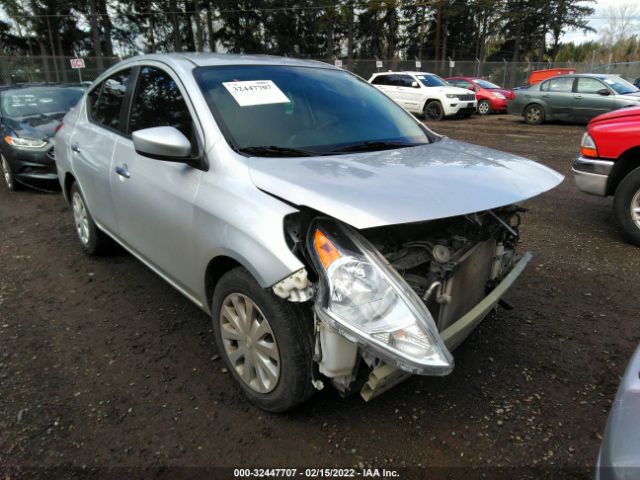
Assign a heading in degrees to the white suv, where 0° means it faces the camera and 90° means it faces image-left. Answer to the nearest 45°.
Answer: approximately 315°

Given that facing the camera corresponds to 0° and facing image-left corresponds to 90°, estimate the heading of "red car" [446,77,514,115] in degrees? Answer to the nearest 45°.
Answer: approximately 315°

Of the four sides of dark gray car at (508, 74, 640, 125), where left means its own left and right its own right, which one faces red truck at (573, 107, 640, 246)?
right

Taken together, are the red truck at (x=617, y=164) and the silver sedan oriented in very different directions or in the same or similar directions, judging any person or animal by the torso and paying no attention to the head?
very different directions

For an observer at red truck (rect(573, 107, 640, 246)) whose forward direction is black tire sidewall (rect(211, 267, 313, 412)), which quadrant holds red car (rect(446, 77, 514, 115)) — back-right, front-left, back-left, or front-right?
back-right

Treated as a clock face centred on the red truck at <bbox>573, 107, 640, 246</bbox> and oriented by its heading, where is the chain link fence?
The chain link fence is roughly at 2 o'clock from the red truck.

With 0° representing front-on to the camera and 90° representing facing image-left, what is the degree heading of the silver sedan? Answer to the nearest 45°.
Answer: approximately 315°

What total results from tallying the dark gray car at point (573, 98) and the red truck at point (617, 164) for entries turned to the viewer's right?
1

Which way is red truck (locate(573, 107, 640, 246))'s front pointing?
to the viewer's left

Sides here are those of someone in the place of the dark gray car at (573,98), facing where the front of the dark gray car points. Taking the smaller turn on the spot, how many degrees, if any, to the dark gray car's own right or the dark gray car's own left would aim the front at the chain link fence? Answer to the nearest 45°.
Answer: approximately 135° to the dark gray car's own left

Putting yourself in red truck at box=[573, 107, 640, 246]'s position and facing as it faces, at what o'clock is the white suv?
The white suv is roughly at 2 o'clock from the red truck.

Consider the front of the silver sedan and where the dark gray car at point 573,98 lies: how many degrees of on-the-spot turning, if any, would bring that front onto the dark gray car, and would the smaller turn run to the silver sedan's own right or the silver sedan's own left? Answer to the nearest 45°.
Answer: approximately 90° to the silver sedan's own left

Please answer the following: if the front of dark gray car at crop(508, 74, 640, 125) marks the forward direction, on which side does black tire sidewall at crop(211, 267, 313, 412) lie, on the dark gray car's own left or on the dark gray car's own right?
on the dark gray car's own right

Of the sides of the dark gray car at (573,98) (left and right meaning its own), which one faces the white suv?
back

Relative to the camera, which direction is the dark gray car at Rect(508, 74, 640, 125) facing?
to the viewer's right
